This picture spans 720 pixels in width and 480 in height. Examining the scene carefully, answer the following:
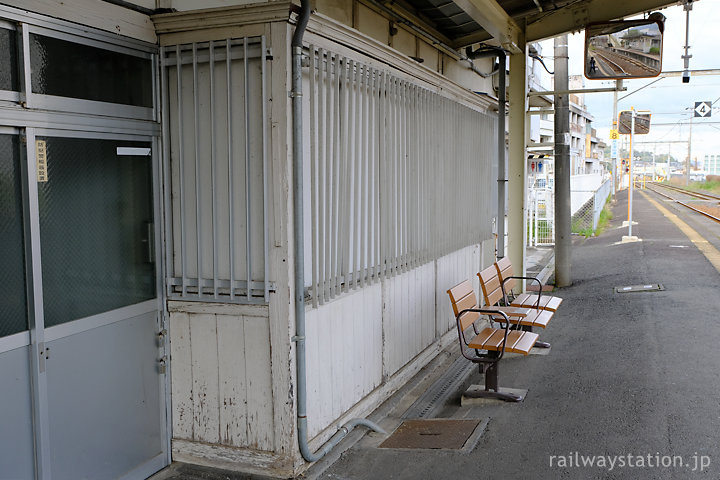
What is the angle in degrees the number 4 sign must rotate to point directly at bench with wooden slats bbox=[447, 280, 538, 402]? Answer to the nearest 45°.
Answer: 0° — it already faces it

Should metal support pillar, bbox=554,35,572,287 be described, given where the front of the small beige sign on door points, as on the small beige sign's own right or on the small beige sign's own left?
on the small beige sign's own left

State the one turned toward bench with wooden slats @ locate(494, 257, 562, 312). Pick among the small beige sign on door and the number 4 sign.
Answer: the number 4 sign

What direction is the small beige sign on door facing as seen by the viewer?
toward the camera

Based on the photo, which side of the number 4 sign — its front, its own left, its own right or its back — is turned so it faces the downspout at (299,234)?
front

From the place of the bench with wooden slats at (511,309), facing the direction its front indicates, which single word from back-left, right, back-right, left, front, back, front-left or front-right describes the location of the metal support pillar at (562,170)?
left

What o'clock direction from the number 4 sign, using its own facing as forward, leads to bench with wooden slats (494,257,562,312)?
The bench with wooden slats is roughly at 12 o'clock from the number 4 sign.

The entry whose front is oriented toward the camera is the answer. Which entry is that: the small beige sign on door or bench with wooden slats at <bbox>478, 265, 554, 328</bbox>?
the small beige sign on door

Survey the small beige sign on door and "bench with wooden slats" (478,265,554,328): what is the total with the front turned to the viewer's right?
1

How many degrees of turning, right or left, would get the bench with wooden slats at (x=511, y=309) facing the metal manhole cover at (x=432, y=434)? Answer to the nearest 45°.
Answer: approximately 90° to its right

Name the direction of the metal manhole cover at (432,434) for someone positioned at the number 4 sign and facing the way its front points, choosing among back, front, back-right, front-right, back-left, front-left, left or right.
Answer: front

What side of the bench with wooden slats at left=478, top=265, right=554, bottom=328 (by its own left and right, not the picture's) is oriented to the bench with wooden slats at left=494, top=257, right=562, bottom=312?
left

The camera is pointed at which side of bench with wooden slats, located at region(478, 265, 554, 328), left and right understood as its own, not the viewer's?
right

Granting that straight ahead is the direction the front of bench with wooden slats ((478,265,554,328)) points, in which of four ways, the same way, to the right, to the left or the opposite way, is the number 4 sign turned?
to the right

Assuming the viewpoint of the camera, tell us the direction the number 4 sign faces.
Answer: facing the viewer
